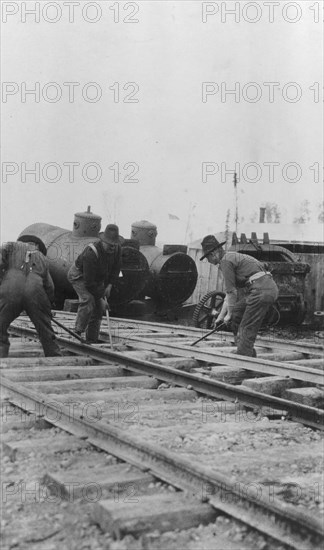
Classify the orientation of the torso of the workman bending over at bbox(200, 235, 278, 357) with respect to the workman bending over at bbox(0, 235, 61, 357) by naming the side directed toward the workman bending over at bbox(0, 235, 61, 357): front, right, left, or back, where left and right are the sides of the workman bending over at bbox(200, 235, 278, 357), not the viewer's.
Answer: front

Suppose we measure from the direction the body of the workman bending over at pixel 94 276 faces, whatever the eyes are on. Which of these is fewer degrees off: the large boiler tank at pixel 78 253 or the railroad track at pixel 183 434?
the railroad track

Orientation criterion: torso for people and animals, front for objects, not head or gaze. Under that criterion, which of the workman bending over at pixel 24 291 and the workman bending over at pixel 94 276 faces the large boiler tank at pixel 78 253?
the workman bending over at pixel 24 291

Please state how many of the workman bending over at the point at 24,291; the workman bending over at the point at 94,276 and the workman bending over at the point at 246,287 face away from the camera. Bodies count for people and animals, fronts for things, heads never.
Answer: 1

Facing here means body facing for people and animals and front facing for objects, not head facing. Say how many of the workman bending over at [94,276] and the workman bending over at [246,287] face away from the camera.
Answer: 0

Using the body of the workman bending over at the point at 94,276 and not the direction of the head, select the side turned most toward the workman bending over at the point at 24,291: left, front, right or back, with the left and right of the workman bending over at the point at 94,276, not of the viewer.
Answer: right

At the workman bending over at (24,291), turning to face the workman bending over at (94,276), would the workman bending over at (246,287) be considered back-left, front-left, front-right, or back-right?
front-right

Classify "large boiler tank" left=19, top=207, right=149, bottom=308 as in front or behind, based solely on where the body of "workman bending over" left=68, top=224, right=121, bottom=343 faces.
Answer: behind

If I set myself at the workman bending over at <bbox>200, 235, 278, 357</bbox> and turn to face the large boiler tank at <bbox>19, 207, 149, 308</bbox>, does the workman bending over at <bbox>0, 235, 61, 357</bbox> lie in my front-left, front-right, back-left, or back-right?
front-left

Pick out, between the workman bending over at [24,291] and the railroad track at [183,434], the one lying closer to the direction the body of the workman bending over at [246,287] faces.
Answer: the workman bending over

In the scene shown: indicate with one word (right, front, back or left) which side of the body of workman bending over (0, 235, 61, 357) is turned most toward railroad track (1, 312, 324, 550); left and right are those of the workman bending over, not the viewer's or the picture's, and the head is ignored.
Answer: back

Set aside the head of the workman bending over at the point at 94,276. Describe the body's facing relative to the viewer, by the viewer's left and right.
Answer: facing the viewer and to the right of the viewer

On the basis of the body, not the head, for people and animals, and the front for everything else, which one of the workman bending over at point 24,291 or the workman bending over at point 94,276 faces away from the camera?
the workman bending over at point 24,291

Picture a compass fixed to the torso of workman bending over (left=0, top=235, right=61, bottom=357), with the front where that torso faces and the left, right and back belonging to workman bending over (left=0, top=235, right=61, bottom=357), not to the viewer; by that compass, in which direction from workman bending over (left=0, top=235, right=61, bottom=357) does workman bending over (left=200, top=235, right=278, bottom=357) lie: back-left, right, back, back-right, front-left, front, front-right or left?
right

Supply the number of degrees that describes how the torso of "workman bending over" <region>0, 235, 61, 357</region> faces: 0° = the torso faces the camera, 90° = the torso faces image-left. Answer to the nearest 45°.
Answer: approximately 180°

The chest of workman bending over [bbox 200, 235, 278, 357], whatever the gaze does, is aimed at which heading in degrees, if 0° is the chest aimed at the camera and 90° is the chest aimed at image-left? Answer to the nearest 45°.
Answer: approximately 90°

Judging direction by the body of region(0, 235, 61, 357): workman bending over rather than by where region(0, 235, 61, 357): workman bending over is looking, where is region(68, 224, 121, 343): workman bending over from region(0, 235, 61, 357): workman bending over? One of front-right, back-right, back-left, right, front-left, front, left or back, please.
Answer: front-right

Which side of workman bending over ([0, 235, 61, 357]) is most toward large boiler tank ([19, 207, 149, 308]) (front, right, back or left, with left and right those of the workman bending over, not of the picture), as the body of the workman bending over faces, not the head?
front
